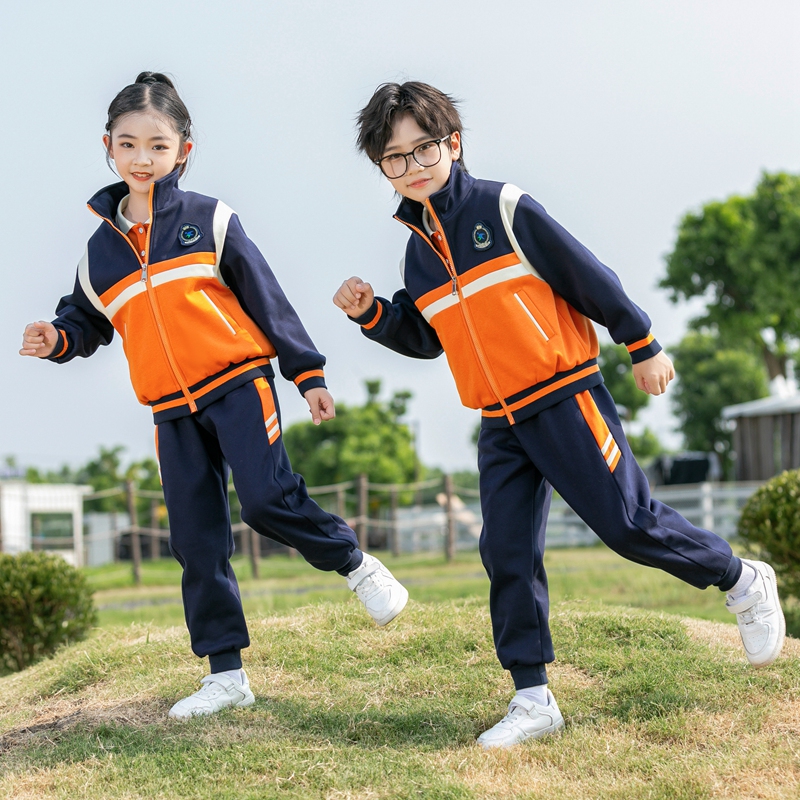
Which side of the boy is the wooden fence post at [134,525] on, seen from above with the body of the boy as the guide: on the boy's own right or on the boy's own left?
on the boy's own right

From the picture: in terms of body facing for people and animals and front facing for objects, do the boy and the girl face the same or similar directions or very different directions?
same or similar directions

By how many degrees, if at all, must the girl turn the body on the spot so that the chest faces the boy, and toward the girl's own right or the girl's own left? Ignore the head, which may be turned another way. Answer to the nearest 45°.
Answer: approximately 90° to the girl's own left

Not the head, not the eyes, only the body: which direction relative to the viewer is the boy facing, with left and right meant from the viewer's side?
facing the viewer and to the left of the viewer

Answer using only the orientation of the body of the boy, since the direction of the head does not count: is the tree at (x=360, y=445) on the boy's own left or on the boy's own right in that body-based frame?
on the boy's own right

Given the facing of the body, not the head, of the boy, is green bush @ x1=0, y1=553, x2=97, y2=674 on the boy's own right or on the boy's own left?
on the boy's own right

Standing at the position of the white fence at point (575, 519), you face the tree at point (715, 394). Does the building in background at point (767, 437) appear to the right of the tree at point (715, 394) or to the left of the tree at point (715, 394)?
right

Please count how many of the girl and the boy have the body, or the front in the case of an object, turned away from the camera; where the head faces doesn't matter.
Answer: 0

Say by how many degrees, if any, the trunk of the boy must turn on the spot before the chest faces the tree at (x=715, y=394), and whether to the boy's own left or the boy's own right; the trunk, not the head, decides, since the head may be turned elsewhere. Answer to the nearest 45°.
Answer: approximately 135° to the boy's own right
